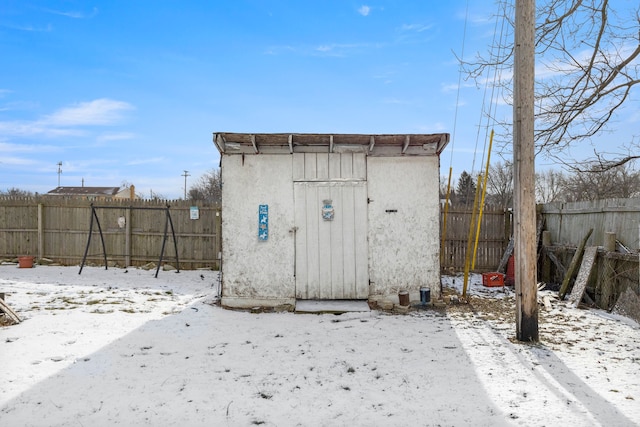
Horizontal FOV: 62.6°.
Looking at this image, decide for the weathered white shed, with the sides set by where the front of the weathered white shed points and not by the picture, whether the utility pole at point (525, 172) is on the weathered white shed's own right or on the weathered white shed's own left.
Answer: on the weathered white shed's own left

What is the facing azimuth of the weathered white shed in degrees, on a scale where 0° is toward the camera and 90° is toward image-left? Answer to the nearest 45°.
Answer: approximately 0°

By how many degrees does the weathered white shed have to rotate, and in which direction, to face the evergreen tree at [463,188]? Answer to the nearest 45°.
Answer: approximately 180°

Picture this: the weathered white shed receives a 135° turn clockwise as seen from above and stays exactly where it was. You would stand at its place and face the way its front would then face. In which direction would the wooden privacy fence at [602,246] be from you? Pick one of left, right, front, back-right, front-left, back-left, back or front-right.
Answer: back-right

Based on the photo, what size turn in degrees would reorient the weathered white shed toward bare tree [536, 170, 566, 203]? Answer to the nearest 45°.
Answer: approximately 135° to its left

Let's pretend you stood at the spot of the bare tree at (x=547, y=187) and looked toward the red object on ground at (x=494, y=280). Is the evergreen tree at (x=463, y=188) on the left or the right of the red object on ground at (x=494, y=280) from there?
right

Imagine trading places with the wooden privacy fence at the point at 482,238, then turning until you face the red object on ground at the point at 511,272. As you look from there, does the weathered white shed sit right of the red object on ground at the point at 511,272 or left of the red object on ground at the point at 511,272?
right

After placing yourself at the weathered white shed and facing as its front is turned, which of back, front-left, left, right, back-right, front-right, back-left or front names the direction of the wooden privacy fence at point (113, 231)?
back-right

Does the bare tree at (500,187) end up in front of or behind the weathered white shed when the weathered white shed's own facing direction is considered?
behind

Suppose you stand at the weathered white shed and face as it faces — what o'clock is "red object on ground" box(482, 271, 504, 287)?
The red object on ground is roughly at 8 o'clock from the weathered white shed.
